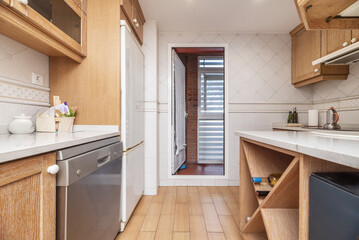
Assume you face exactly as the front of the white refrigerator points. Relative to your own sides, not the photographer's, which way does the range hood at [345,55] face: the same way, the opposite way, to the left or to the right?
the opposite way

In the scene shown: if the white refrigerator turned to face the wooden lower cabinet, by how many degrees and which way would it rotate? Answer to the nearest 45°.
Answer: approximately 90° to its right

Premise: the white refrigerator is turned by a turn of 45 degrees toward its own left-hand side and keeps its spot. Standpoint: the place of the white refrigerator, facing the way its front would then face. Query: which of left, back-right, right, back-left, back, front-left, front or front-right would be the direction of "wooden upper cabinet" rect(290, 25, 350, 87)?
front-right

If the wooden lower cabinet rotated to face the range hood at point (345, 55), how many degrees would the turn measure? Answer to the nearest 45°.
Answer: approximately 45° to its left

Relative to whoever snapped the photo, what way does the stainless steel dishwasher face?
facing the viewer and to the right of the viewer

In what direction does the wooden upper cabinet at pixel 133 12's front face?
to the viewer's right

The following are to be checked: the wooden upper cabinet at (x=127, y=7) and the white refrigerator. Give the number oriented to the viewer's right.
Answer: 2

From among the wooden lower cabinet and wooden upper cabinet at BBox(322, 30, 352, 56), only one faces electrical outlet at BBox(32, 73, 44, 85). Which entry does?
the wooden upper cabinet

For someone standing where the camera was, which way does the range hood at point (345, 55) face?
facing the viewer and to the left of the viewer

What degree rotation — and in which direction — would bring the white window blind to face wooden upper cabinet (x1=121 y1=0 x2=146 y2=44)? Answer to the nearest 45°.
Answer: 0° — it already faces it

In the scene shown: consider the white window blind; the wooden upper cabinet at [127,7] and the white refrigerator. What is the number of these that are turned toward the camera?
1

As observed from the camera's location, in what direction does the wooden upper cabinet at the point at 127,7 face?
facing to the right of the viewer

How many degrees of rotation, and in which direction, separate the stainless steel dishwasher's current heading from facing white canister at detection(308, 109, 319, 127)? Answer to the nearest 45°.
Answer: approximately 45° to its left

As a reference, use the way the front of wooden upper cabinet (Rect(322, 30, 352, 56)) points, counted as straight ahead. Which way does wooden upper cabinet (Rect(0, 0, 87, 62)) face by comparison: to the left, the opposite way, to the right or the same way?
the opposite way

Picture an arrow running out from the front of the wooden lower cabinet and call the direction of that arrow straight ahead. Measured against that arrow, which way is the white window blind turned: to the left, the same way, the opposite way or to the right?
to the right

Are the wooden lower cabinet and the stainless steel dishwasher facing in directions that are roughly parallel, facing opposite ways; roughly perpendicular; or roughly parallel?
roughly parallel
